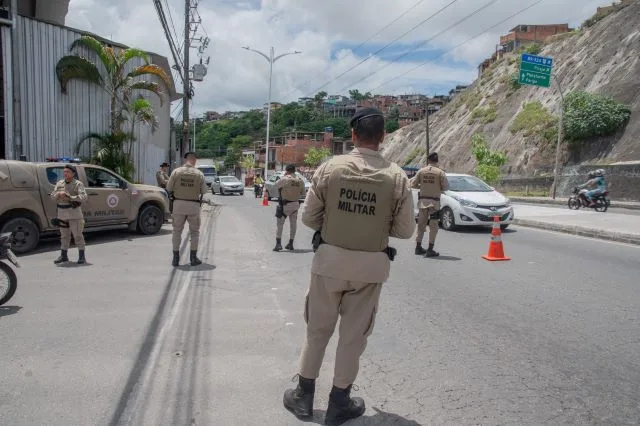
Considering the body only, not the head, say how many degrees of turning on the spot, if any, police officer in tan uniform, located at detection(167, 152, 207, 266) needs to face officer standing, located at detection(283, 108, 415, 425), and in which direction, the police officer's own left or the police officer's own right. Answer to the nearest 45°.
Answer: approximately 180°

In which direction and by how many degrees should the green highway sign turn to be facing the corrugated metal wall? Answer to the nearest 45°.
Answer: approximately 45° to its right

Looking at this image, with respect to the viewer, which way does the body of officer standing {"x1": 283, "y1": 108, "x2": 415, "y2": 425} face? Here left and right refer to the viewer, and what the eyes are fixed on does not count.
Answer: facing away from the viewer

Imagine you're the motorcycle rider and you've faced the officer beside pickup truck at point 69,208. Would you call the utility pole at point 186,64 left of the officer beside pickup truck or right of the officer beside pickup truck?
right

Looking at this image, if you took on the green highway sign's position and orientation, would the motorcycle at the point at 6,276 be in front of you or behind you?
in front

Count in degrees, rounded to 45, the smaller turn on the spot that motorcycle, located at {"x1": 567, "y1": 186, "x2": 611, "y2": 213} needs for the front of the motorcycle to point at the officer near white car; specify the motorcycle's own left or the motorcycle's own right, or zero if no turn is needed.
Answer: approximately 90° to the motorcycle's own left

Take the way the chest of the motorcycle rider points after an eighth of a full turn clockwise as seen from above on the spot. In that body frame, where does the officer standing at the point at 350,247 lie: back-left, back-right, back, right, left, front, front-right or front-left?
back-left

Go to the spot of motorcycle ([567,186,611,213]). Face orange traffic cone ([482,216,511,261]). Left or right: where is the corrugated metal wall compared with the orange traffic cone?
right

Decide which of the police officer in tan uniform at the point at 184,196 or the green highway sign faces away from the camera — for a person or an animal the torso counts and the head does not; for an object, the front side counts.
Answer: the police officer in tan uniform

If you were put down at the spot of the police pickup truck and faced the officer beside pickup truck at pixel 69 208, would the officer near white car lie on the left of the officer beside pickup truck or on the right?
left

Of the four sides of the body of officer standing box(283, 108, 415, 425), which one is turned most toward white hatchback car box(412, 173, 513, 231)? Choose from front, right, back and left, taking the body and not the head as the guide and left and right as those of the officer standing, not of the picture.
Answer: front

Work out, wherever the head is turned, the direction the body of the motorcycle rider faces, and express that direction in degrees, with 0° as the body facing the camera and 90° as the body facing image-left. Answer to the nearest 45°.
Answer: approximately 90°

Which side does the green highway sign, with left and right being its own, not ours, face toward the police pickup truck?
front

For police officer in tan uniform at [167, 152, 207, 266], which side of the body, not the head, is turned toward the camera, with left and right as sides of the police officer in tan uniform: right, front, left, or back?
back

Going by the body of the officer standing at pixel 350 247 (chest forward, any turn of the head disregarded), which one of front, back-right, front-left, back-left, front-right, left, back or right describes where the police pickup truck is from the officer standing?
front-left

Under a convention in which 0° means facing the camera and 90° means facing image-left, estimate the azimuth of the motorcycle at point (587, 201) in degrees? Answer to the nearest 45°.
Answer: approximately 90°

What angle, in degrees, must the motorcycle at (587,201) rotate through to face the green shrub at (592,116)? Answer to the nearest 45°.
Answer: approximately 90° to its right

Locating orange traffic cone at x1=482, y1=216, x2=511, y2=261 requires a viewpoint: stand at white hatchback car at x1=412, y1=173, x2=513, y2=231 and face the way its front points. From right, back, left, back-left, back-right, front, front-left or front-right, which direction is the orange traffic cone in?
front-right
